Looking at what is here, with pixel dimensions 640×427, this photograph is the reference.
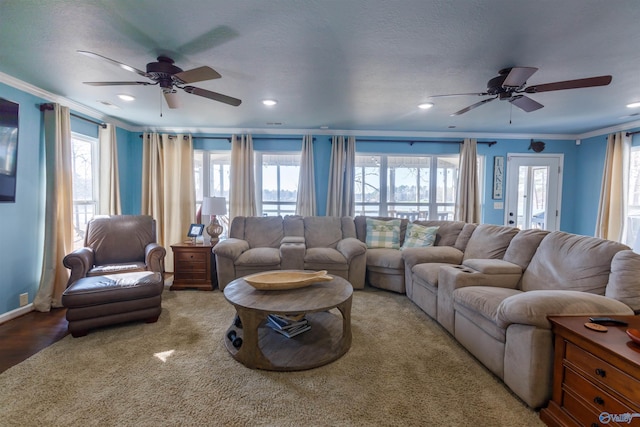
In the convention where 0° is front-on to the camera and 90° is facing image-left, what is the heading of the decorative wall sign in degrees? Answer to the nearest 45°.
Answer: approximately 0°

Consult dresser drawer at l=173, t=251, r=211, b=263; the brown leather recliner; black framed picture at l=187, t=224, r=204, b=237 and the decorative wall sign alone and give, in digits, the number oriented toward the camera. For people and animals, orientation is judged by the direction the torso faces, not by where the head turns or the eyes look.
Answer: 4

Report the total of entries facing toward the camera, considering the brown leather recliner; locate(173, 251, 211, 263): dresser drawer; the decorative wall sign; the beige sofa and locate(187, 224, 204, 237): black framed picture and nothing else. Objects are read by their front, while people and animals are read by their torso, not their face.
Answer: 5

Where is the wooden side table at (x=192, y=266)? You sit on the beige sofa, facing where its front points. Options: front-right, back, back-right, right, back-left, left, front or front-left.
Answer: right

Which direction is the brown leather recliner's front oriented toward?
toward the camera

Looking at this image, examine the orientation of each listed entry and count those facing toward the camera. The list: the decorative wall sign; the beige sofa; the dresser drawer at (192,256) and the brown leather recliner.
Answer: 4

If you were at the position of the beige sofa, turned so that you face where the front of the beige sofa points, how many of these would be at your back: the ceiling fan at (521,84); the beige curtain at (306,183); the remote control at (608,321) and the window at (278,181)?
2

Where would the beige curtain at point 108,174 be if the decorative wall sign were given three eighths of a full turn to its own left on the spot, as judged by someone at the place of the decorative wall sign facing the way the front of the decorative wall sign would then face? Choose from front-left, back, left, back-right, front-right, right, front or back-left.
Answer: back

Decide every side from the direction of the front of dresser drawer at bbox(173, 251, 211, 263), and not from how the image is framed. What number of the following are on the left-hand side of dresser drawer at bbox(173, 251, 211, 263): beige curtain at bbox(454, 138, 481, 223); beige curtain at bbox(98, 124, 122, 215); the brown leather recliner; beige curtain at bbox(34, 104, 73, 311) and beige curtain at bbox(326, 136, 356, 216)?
2

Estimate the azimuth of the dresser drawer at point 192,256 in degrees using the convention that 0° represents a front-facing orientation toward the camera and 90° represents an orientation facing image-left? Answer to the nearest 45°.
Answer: approximately 0°

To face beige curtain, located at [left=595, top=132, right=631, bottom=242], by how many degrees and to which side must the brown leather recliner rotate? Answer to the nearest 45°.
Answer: approximately 45° to its left

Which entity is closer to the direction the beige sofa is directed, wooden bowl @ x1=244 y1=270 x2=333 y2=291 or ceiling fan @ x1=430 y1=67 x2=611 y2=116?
the wooden bowl

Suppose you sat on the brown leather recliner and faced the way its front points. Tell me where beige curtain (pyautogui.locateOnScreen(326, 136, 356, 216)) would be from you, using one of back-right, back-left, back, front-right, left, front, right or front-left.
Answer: left

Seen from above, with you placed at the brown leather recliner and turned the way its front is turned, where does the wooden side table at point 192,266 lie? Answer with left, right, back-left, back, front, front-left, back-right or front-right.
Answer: left
